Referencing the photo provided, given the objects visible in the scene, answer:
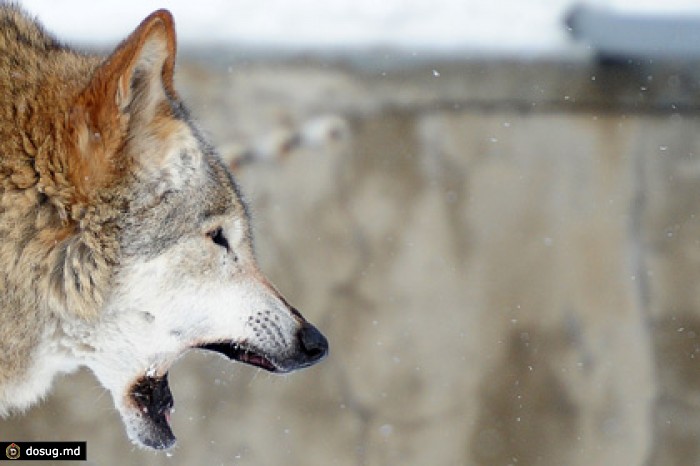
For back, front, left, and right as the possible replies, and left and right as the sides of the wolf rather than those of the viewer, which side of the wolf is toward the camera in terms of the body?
right
